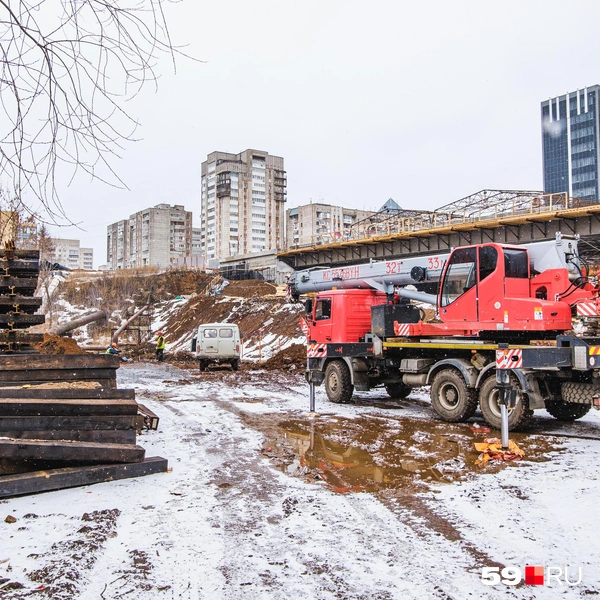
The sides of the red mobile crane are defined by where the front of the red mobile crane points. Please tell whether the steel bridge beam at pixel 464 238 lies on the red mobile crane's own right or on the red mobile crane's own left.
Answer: on the red mobile crane's own right

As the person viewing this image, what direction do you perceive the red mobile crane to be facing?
facing away from the viewer and to the left of the viewer

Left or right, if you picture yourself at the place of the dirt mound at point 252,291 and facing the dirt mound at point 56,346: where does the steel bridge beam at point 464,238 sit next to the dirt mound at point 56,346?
left
